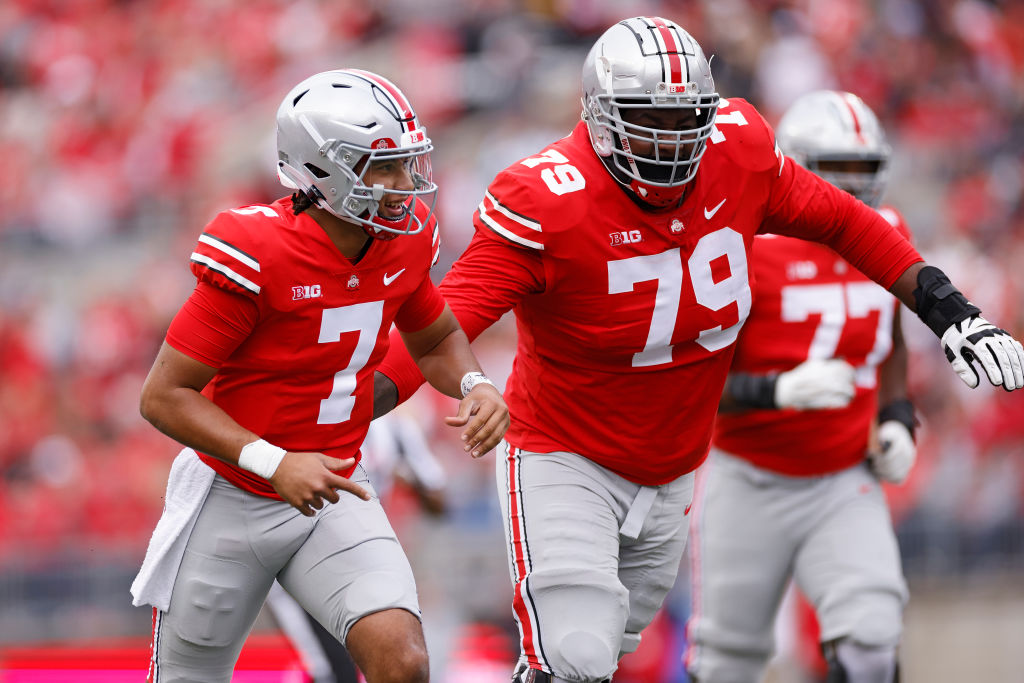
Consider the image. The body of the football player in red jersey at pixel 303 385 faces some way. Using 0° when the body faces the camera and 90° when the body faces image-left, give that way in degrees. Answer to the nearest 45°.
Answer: approximately 315°

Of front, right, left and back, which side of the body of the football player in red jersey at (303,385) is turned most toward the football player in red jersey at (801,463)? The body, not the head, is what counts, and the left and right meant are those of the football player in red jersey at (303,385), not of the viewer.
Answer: left

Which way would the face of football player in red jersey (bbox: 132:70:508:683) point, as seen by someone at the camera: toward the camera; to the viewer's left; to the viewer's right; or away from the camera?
to the viewer's right

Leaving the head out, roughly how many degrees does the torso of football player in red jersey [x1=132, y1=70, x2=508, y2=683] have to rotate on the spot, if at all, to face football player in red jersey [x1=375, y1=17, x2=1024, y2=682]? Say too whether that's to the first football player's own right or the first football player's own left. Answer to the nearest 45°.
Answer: approximately 45° to the first football player's own left
